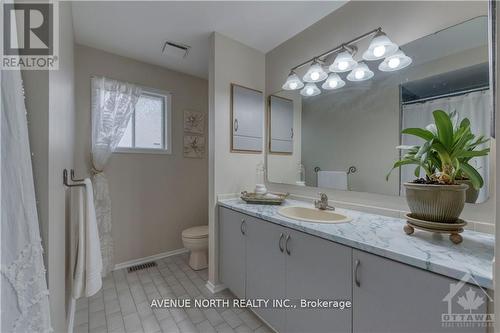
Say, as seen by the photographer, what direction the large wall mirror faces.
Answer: facing the viewer and to the left of the viewer

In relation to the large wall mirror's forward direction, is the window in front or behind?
in front

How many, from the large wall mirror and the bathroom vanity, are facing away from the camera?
0

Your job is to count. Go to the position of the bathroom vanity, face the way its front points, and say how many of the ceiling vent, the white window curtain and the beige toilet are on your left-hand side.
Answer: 0

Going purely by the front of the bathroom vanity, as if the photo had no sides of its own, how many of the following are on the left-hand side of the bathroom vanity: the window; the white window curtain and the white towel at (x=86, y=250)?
0

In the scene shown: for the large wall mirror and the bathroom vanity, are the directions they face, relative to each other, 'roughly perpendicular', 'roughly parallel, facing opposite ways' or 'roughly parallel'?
roughly parallel

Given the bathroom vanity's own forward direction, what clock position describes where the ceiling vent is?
The ceiling vent is roughly at 2 o'clock from the bathroom vanity.

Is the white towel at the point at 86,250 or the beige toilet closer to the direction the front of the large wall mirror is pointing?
the white towel

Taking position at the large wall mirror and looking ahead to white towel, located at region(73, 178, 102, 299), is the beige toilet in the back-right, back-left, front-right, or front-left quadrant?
front-right

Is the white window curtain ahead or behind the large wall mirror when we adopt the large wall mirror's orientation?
ahead
